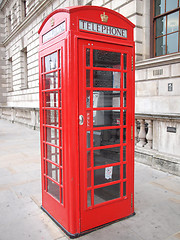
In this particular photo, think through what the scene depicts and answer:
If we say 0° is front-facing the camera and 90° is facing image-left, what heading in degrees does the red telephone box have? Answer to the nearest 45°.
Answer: approximately 315°
